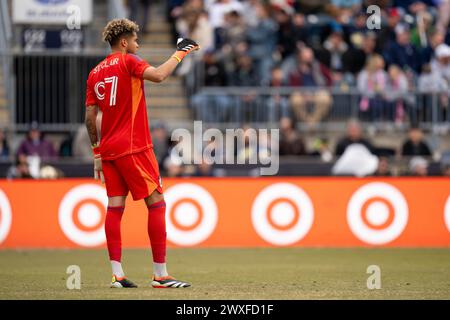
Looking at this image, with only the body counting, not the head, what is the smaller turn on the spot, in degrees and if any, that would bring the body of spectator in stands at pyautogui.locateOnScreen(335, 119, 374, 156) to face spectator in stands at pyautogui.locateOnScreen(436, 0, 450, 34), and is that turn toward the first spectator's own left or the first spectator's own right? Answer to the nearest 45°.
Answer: approximately 135° to the first spectator's own left

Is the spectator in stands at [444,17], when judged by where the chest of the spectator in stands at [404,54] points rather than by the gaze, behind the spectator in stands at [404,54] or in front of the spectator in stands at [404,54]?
behind

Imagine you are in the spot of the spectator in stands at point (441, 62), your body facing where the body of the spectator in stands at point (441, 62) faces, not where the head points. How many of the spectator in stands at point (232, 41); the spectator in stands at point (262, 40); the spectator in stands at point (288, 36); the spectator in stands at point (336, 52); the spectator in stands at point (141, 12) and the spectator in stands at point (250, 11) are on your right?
6

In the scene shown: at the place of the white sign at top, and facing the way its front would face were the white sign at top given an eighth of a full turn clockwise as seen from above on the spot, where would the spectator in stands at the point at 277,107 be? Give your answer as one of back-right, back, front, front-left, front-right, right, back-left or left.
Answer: back-left

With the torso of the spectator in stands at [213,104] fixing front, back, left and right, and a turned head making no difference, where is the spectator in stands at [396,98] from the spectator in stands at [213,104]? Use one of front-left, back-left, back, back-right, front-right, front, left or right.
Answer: left

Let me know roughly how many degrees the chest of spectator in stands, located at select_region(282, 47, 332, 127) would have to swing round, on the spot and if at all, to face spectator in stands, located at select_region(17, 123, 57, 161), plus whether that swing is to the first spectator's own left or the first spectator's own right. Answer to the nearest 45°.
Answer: approximately 90° to the first spectator's own right

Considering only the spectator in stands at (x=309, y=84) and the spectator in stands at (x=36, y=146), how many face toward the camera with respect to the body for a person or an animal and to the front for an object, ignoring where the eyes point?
2

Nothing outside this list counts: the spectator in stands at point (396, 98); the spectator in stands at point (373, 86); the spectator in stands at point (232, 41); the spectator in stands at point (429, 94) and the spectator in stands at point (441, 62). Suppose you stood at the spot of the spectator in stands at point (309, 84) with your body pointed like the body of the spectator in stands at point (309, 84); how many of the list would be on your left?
4

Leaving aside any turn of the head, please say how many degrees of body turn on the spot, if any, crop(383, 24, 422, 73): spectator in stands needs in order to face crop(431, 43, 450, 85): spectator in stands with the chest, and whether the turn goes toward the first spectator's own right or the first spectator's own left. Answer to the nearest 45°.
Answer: approximately 90° to the first spectator's own left
